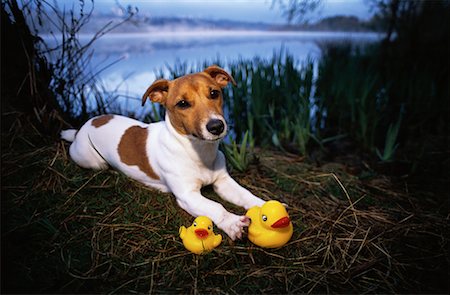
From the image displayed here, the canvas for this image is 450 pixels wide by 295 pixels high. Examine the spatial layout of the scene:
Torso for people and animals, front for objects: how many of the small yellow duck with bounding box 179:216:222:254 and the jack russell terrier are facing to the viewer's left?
0

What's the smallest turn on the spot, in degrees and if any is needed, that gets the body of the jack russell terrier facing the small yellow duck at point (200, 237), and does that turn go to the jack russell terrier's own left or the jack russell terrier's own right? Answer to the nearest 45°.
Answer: approximately 45° to the jack russell terrier's own right

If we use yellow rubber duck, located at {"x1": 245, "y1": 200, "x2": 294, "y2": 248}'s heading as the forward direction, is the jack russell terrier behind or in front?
behind

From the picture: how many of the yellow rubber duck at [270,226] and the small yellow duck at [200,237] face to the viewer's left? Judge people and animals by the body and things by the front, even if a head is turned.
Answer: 0

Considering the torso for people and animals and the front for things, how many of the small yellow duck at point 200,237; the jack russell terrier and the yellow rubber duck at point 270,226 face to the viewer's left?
0

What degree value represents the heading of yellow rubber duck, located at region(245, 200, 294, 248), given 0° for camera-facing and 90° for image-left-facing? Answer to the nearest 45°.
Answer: approximately 315°

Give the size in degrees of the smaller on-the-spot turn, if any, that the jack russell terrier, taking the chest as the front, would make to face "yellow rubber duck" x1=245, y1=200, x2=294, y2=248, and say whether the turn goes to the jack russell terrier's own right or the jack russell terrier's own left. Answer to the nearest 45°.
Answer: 0° — it already faces it

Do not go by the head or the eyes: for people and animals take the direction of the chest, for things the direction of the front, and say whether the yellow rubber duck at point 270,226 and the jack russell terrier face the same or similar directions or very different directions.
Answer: same or similar directions

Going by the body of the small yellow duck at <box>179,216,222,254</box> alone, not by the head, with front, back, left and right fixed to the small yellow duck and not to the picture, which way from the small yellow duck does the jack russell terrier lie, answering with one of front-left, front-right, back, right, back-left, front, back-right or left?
back

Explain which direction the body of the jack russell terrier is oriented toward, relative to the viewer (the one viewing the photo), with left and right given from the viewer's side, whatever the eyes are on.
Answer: facing the viewer and to the right of the viewer

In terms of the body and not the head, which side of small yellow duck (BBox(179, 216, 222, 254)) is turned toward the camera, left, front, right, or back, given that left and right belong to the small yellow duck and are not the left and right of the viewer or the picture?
front
